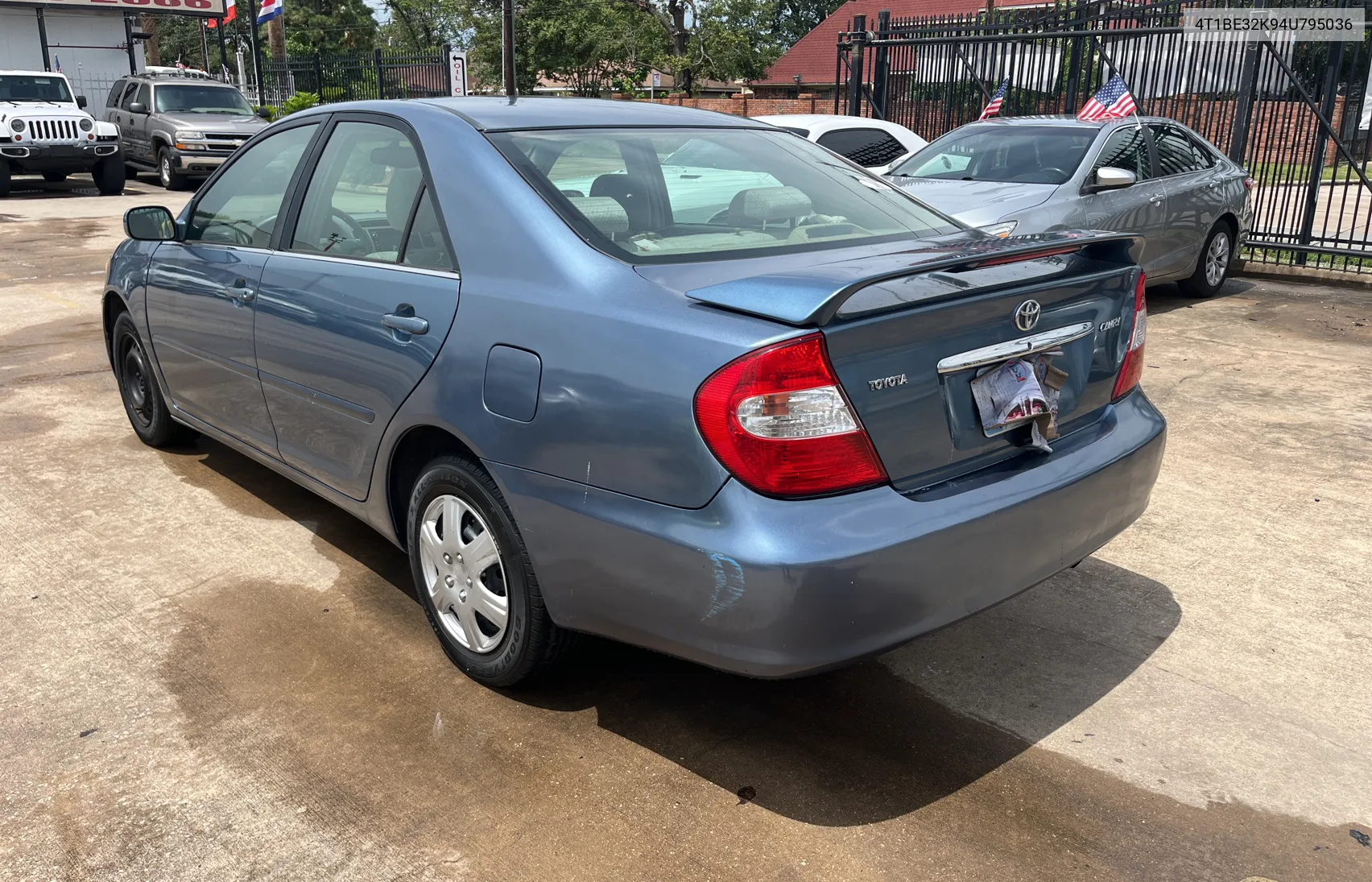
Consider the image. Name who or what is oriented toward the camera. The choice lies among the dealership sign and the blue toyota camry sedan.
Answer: the dealership sign

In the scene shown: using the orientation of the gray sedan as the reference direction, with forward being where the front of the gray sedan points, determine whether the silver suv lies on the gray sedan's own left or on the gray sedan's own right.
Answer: on the gray sedan's own right

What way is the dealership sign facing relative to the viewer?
toward the camera

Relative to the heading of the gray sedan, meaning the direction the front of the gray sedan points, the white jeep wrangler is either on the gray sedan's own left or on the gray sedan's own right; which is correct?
on the gray sedan's own right

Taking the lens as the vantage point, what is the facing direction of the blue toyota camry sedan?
facing away from the viewer and to the left of the viewer

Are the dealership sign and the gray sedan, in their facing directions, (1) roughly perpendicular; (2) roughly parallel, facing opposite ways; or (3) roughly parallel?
roughly perpendicular

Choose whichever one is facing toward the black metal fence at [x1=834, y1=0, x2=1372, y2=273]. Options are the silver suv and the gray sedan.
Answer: the silver suv

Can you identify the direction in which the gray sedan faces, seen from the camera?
facing the viewer and to the left of the viewer

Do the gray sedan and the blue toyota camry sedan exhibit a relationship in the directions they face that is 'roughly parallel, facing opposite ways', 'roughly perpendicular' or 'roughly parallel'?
roughly perpendicular

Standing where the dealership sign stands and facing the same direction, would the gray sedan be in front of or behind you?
in front

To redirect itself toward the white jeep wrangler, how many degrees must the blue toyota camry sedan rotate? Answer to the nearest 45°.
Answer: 0° — it already faces it

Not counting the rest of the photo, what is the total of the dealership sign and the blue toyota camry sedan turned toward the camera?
1

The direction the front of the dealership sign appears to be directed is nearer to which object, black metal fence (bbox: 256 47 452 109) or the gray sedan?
the gray sedan
